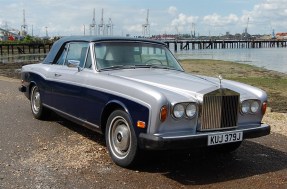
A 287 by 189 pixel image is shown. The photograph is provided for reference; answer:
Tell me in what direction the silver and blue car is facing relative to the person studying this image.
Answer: facing the viewer and to the right of the viewer
